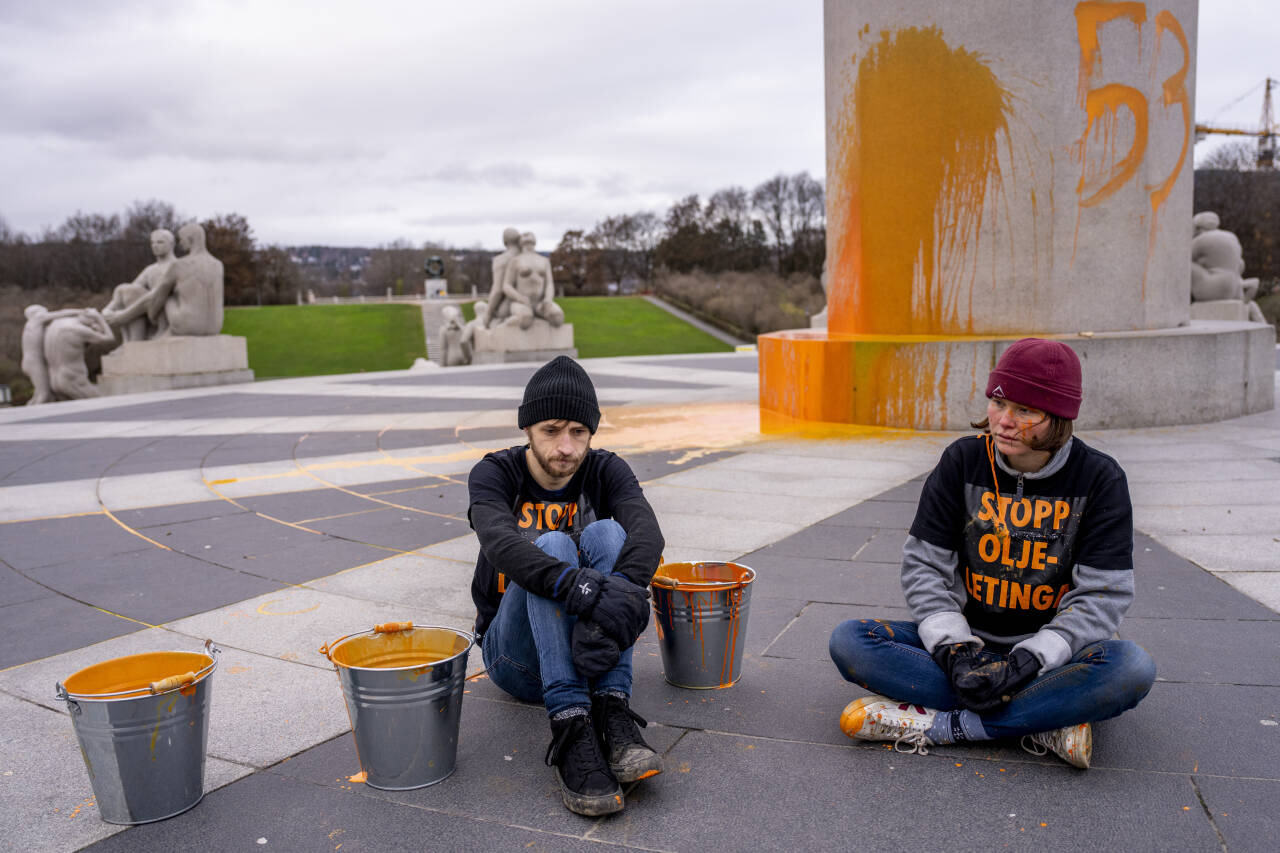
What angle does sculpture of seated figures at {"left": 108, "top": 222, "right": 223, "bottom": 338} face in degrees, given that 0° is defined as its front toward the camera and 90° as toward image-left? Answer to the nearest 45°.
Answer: approximately 135°

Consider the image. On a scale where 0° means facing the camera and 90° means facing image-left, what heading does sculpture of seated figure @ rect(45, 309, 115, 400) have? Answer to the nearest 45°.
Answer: approximately 270°

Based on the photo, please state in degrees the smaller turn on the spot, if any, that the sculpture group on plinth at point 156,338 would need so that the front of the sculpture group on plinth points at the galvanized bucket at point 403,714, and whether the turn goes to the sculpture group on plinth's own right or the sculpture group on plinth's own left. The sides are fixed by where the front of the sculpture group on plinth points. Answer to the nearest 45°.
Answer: approximately 90° to the sculpture group on plinth's own left

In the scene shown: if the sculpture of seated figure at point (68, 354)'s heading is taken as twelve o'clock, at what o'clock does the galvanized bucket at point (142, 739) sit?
The galvanized bucket is roughly at 3 o'clock from the sculpture of seated figure.

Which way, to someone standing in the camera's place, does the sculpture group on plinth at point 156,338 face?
facing to the left of the viewer

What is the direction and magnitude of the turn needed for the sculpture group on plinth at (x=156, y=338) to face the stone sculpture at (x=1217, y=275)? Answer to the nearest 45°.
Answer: approximately 180°

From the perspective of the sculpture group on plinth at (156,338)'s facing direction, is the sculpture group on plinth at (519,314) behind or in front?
behind

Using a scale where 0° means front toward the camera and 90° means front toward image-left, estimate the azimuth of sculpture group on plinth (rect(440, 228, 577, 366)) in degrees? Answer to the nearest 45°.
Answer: approximately 0°
